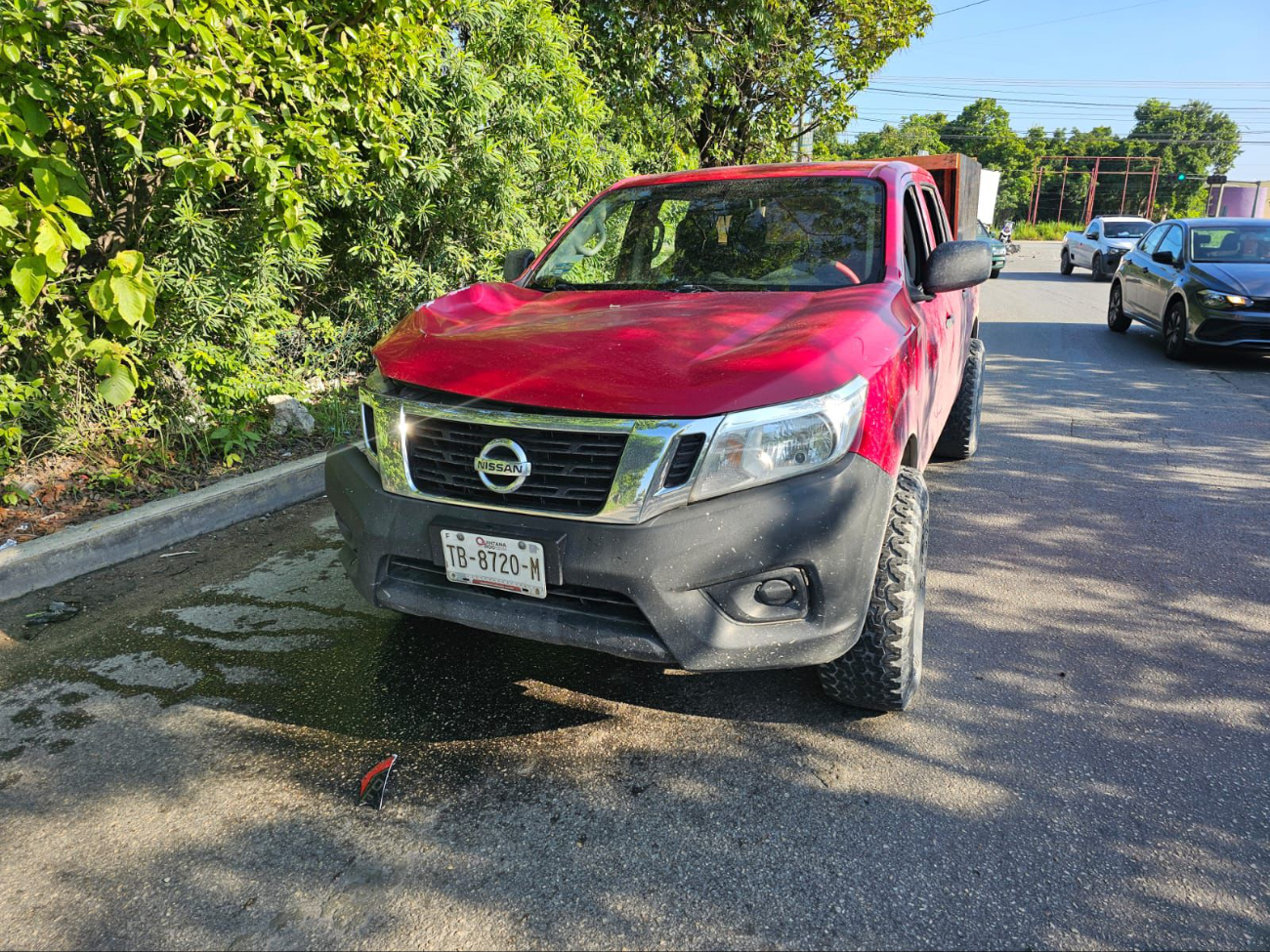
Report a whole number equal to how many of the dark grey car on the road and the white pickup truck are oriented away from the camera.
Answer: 0

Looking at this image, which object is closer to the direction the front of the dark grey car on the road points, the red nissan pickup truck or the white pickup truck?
the red nissan pickup truck

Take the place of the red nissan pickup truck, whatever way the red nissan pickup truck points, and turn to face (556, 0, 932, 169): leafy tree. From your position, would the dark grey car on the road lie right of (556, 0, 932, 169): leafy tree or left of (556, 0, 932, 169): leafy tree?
right

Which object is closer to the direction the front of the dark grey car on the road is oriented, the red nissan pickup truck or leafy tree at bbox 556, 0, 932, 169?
the red nissan pickup truck

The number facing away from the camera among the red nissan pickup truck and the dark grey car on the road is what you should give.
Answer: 0

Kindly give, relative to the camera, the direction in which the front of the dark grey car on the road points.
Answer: facing the viewer and to the right of the viewer

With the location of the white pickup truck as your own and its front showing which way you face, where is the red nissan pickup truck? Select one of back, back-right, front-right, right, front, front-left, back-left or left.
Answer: front-right

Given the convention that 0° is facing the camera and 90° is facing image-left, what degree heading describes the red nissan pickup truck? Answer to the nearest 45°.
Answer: approximately 45°

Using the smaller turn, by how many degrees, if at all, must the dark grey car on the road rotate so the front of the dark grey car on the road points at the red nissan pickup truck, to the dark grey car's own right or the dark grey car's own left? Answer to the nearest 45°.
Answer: approximately 45° to the dark grey car's own right

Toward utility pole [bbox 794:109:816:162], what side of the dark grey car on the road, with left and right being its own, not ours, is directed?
back

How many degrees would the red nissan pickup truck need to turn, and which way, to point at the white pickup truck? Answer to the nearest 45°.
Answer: approximately 180°
